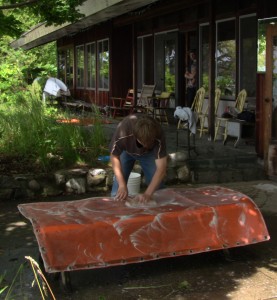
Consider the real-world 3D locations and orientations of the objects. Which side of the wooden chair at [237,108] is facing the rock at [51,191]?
front

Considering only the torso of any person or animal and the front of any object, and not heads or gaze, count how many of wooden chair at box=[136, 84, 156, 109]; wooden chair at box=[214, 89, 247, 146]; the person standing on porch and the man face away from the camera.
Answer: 0

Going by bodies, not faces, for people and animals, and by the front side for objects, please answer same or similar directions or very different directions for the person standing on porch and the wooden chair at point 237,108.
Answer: same or similar directions

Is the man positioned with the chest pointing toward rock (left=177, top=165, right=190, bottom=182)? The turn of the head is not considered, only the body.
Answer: no

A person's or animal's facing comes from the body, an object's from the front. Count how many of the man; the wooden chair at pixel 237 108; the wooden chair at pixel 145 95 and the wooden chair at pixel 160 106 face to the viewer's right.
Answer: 0

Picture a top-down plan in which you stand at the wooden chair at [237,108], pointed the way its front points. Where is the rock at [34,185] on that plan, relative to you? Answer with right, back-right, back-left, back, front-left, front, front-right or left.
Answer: front

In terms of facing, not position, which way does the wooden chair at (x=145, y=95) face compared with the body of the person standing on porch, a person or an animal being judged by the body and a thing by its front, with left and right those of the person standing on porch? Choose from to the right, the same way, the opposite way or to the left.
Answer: the same way

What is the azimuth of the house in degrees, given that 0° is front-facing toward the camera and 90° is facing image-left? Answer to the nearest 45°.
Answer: approximately 45°

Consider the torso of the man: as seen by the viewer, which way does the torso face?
toward the camera

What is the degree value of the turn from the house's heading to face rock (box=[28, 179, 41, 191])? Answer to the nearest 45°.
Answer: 0° — it already faces it

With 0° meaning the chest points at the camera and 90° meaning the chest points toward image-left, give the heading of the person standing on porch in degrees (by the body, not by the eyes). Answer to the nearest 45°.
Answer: approximately 45°

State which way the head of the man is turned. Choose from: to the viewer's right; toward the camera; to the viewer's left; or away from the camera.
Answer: toward the camera
